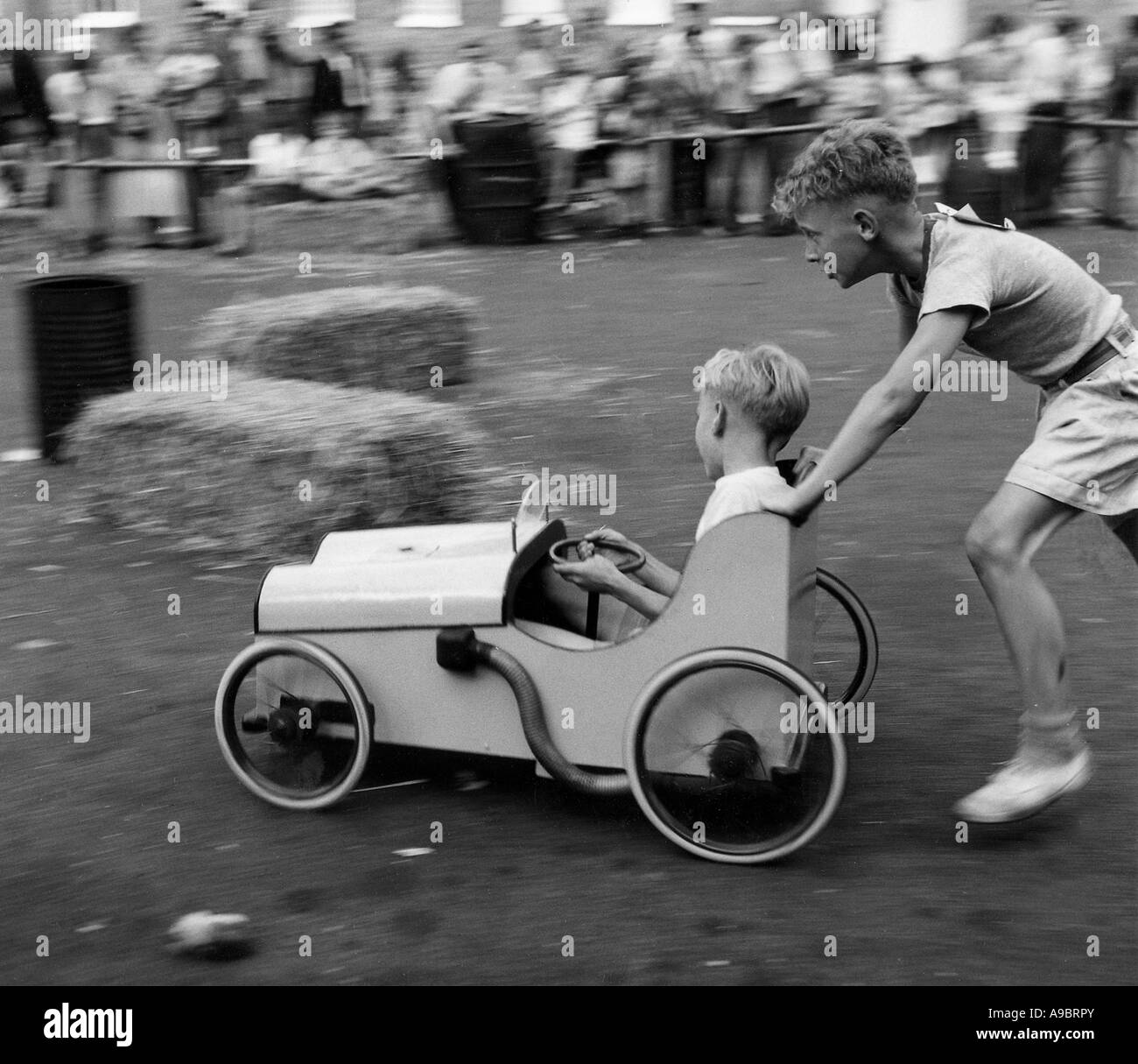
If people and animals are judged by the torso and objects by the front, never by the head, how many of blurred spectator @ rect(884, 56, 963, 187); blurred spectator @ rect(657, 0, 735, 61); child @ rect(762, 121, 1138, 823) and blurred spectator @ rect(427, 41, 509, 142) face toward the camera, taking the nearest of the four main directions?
3

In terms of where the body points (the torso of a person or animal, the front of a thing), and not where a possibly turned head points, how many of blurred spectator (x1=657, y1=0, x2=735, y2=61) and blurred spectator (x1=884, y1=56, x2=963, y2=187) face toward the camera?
2

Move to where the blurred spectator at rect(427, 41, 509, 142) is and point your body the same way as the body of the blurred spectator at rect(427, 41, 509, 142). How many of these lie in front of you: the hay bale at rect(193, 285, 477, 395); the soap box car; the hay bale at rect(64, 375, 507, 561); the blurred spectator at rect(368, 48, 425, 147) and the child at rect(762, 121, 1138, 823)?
4

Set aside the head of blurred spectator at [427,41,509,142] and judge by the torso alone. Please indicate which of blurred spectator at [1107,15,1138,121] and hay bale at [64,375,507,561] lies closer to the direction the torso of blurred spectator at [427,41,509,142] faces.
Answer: the hay bale

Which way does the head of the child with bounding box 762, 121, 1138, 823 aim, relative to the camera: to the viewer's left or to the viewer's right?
to the viewer's left

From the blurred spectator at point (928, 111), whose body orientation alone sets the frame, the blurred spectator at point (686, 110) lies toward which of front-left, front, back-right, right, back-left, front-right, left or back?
right

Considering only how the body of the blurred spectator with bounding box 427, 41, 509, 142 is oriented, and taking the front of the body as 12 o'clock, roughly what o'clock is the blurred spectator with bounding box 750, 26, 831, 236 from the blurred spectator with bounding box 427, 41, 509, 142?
the blurred spectator with bounding box 750, 26, 831, 236 is roughly at 9 o'clock from the blurred spectator with bounding box 427, 41, 509, 142.

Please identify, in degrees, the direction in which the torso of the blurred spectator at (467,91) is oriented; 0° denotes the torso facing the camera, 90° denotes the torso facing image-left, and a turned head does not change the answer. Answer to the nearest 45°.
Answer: approximately 0°

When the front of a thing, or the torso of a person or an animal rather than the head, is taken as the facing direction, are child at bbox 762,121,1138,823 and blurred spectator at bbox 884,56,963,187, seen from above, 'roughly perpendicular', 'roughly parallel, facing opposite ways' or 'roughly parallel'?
roughly perpendicular

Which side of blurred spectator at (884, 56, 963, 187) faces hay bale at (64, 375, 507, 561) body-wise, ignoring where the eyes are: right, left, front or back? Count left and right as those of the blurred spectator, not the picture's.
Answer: front

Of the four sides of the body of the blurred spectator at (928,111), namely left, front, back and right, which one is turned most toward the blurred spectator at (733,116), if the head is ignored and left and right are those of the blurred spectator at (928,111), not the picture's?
right

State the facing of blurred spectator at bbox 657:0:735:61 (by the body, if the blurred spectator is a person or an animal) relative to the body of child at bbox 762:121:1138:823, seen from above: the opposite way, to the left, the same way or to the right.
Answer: to the left

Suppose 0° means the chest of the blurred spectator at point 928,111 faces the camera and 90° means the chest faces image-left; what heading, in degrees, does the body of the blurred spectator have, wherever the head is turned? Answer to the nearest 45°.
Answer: approximately 0°

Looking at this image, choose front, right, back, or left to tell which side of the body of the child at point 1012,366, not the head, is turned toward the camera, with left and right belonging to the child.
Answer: left

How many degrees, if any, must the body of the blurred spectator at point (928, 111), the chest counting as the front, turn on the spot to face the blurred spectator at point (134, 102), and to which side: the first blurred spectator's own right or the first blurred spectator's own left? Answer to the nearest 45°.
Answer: approximately 90° to the first blurred spectator's own right
